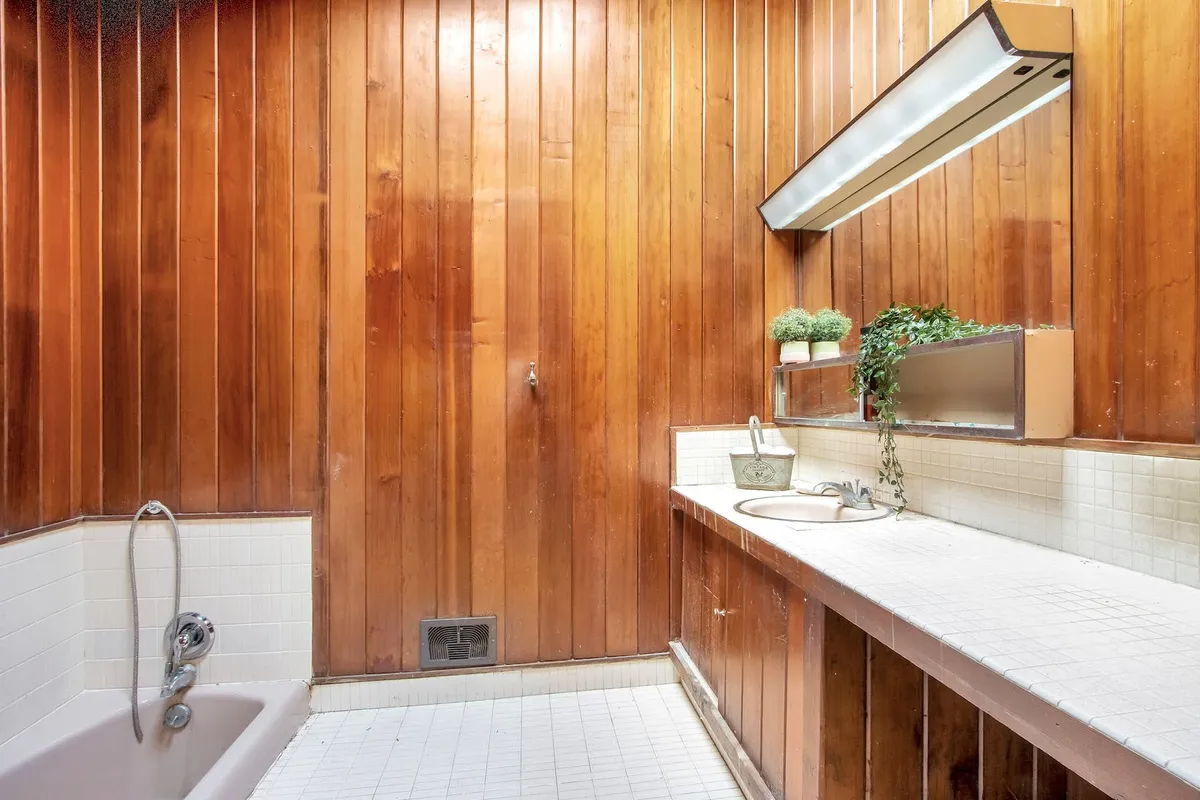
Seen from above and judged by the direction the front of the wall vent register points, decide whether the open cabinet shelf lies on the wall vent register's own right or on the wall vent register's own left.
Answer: on the wall vent register's own left

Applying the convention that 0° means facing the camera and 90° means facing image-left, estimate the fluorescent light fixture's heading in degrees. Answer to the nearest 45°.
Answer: approximately 45°

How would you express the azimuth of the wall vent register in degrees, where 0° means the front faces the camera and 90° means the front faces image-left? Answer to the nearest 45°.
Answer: approximately 0°

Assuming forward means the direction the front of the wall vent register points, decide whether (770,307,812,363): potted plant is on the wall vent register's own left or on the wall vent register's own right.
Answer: on the wall vent register's own left
